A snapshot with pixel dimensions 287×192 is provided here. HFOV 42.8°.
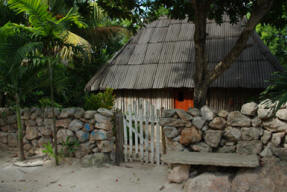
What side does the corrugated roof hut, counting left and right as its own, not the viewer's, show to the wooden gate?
front

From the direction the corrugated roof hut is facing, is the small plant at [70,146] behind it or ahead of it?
ahead

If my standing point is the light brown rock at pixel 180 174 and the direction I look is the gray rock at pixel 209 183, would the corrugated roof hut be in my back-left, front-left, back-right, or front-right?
back-left

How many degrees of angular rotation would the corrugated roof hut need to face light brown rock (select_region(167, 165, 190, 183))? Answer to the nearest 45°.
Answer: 0° — it already faces it

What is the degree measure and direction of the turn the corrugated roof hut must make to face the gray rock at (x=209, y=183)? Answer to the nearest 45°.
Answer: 0° — it already faces it

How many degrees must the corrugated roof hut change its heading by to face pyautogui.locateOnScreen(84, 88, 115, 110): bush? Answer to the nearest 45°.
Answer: approximately 45° to its right

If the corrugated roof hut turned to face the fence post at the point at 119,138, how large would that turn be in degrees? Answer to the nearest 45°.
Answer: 0° — it already faces it

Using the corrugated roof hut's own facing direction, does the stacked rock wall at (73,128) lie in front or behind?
in front

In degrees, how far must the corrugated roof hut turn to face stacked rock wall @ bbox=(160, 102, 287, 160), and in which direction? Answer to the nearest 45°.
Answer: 0° — it already faces it

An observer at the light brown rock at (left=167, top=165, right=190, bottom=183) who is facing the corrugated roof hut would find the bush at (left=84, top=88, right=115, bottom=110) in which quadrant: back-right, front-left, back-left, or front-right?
front-left

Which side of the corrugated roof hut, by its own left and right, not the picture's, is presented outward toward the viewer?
front
